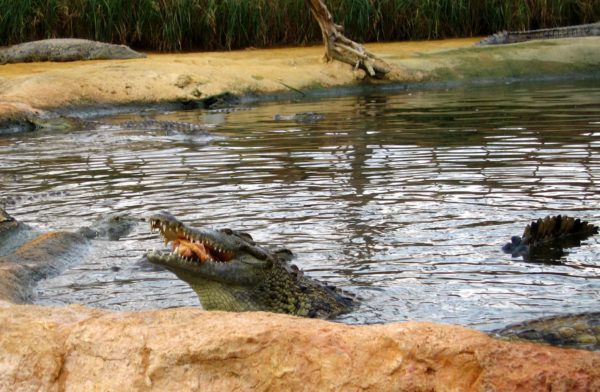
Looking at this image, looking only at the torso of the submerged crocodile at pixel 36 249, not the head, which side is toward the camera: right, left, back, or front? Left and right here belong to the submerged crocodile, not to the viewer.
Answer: right

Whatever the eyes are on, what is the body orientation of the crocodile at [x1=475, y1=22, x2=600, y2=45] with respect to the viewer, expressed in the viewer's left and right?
facing to the left of the viewer

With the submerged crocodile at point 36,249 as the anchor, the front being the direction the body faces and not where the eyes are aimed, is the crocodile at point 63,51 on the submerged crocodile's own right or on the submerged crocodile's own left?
on the submerged crocodile's own left

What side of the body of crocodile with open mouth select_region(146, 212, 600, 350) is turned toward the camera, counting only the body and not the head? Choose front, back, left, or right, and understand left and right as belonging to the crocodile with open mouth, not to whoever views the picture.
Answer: left

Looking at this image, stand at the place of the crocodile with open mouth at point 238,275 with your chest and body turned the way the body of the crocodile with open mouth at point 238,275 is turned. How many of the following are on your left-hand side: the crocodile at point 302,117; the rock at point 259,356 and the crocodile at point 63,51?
1
